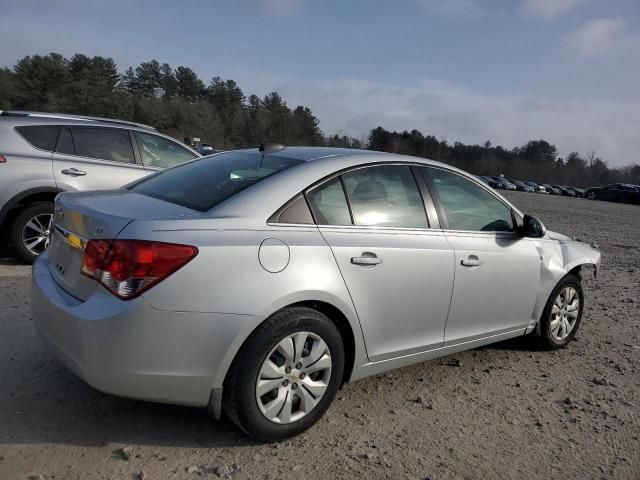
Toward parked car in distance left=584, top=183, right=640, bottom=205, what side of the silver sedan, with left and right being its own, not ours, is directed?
front

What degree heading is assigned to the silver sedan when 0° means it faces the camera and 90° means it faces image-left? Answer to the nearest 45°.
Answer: approximately 225°

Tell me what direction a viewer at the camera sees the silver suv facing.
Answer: facing away from the viewer and to the right of the viewer

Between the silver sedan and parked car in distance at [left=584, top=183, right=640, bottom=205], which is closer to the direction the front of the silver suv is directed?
the parked car in distance

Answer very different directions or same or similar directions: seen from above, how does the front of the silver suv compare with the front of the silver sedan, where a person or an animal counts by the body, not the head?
same or similar directions

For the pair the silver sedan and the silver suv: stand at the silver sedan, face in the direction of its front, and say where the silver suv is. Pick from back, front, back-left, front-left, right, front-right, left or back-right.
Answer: left

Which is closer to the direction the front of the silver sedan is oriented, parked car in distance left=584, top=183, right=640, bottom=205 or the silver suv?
the parked car in distance

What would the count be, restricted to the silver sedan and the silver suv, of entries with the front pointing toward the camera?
0
